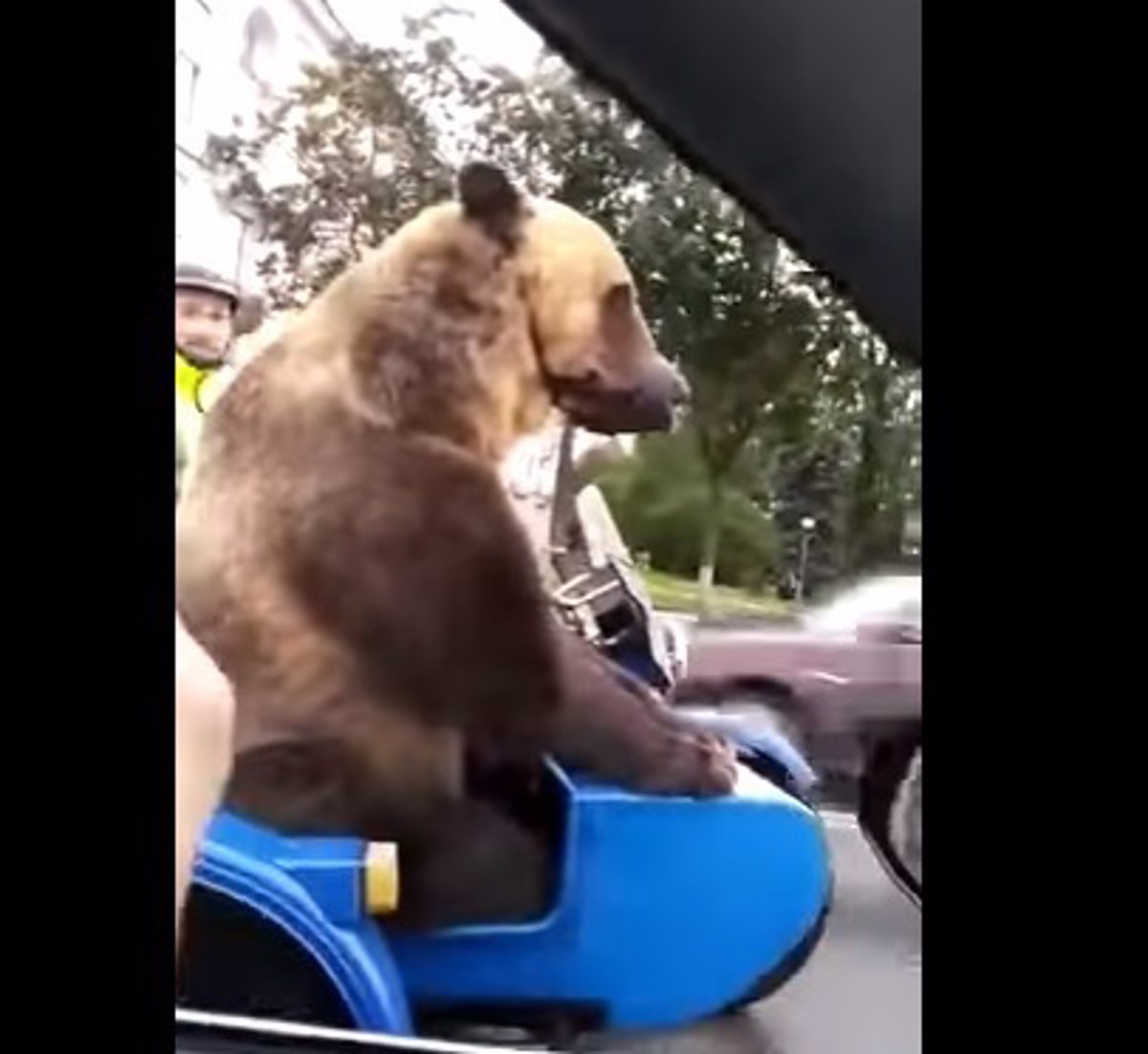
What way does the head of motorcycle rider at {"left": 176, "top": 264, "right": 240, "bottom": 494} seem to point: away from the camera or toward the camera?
toward the camera

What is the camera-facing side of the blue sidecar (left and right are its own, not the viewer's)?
right

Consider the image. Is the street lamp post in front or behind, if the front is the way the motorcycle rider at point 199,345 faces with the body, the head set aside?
in front

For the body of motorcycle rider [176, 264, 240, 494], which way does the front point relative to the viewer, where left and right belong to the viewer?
facing the viewer and to the right of the viewer

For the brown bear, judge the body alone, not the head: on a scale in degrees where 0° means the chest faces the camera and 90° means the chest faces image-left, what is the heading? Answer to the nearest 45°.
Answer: approximately 270°
